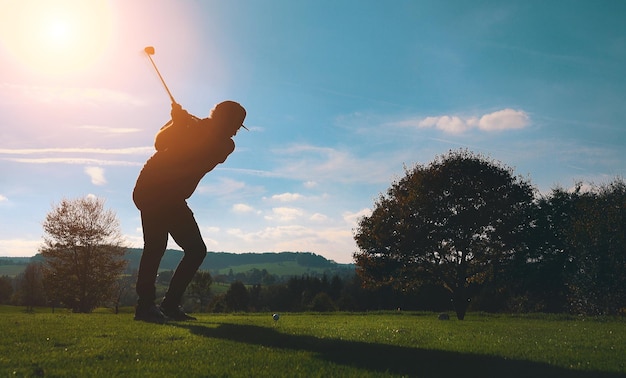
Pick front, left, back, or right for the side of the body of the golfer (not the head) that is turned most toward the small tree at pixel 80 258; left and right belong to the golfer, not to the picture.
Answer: left

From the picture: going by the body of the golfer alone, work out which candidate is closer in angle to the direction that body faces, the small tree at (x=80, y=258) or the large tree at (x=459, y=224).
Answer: the large tree

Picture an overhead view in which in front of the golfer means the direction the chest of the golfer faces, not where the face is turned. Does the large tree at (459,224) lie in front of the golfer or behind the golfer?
in front

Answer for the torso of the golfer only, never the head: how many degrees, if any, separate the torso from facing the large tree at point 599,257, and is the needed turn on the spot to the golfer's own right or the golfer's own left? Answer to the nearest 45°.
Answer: approximately 45° to the golfer's own left

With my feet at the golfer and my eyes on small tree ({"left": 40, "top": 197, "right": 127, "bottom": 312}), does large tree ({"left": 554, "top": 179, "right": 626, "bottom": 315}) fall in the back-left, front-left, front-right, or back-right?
front-right

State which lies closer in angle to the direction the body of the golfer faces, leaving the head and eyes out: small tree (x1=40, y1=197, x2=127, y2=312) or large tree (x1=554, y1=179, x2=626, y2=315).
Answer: the large tree

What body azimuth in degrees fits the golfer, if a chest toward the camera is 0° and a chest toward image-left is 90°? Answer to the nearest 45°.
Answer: approximately 270°

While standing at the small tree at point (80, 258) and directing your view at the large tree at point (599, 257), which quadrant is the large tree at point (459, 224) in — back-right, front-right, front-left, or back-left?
front-right

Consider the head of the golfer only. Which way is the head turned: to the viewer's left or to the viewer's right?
to the viewer's right
